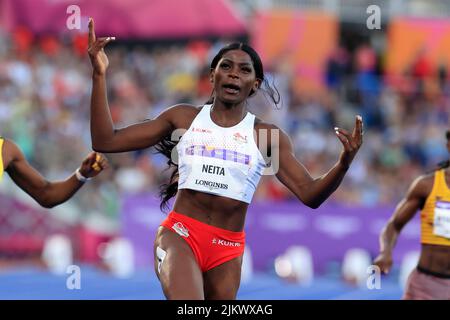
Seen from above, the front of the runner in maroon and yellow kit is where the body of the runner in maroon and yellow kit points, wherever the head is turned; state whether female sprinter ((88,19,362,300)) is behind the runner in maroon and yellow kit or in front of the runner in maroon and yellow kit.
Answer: in front

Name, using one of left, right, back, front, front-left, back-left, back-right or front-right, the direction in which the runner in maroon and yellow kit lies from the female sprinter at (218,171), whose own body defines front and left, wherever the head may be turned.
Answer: back-left

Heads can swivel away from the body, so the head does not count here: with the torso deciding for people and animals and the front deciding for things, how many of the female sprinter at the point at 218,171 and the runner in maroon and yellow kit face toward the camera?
2

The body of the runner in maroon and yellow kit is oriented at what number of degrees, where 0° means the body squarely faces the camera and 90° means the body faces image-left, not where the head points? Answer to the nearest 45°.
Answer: approximately 0°
